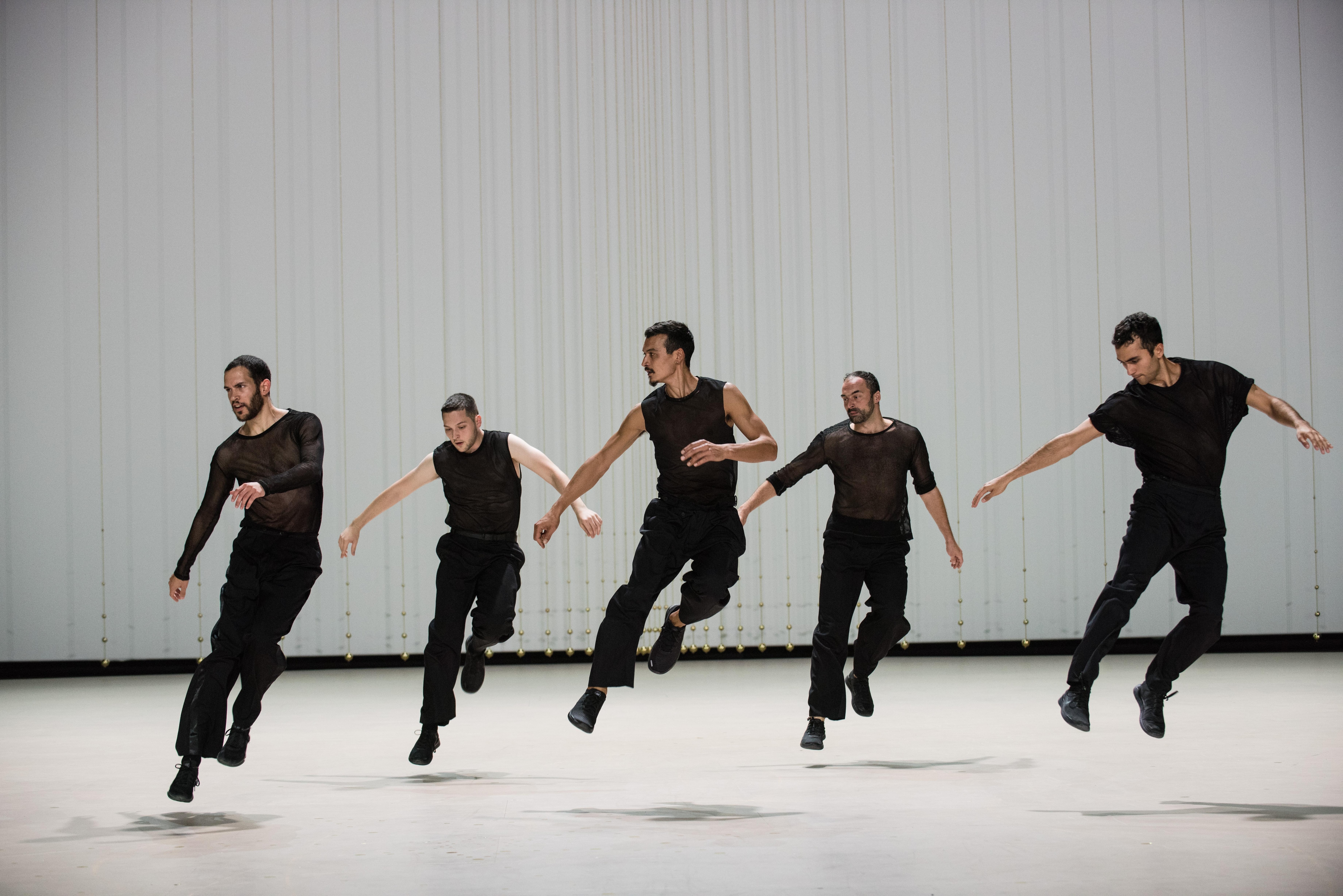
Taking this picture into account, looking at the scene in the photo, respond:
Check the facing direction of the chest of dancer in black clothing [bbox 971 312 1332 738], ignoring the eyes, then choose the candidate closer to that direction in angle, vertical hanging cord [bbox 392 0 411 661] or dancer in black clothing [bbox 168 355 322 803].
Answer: the dancer in black clothing

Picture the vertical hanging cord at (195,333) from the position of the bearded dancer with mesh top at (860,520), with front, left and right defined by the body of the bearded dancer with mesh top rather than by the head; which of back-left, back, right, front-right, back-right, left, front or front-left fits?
back-right

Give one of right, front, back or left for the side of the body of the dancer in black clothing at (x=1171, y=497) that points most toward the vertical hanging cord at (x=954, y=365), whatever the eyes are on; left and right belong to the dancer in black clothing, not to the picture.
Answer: back

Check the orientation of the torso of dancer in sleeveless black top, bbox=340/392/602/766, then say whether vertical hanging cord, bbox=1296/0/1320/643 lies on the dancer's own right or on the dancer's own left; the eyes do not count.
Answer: on the dancer's own left

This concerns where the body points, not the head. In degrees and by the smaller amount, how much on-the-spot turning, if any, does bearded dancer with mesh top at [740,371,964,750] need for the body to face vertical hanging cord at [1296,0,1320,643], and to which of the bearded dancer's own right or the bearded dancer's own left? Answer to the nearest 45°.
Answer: approximately 135° to the bearded dancer's own left

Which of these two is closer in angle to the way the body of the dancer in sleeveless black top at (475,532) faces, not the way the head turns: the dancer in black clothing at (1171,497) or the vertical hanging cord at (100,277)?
the dancer in black clothing

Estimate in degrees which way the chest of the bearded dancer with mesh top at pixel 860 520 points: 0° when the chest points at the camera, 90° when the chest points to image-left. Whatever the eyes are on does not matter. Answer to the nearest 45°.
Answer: approximately 0°

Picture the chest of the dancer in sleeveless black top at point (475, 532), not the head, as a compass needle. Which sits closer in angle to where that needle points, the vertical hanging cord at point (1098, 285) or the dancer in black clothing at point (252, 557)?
the dancer in black clothing
